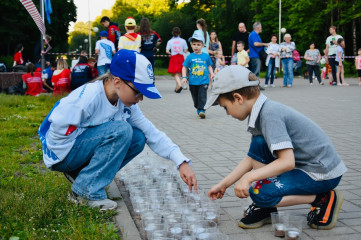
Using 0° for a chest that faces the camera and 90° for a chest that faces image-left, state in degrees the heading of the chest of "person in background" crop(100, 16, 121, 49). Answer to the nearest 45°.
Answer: approximately 45°

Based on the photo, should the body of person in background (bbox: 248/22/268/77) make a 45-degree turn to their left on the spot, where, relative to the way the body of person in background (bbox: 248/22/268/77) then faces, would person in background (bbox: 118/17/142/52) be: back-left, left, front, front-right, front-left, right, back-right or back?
back

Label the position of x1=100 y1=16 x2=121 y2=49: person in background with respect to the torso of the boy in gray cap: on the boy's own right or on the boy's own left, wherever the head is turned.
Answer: on the boy's own right

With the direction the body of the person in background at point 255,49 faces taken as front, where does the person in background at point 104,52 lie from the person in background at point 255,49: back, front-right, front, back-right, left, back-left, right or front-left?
back-right

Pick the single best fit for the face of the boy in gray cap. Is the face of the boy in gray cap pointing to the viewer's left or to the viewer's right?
to the viewer's left

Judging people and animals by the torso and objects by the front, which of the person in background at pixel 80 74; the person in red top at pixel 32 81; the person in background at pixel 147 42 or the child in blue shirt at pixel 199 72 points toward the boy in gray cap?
the child in blue shirt

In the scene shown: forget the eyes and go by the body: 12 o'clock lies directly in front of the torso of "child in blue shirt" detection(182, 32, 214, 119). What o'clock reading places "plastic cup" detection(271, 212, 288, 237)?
The plastic cup is roughly at 12 o'clock from the child in blue shirt.
